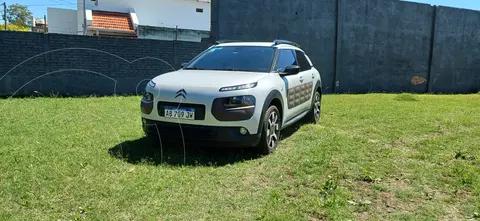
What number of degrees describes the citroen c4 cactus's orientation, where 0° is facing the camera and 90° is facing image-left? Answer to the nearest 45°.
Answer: approximately 45°

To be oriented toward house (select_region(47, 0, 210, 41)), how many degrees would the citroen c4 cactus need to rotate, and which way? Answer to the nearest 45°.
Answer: approximately 135° to its right
